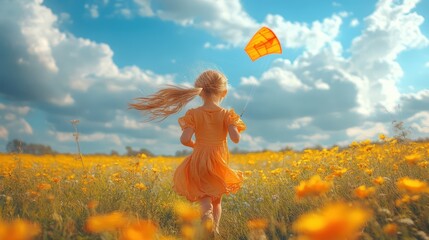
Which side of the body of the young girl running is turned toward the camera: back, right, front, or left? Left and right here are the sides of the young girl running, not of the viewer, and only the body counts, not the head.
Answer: back

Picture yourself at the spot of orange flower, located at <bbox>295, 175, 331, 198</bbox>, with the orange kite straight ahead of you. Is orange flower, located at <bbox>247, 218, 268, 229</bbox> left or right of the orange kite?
left
